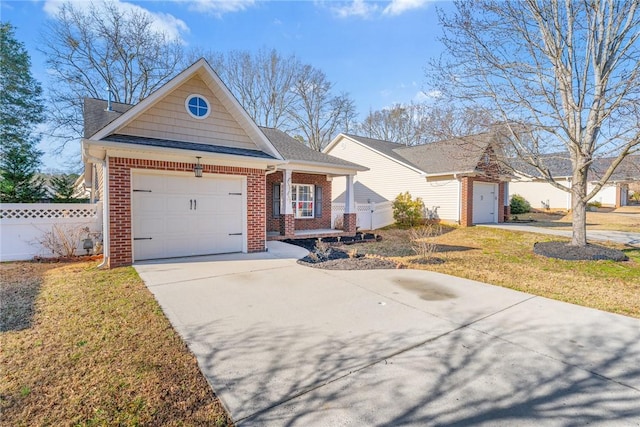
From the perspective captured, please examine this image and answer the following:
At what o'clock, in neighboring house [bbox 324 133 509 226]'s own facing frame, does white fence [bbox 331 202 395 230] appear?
The white fence is roughly at 3 o'clock from the neighboring house.

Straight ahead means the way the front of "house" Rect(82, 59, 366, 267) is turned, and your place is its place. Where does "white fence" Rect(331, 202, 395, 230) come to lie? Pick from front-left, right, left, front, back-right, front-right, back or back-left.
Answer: left

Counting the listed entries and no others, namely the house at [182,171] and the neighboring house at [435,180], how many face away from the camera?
0

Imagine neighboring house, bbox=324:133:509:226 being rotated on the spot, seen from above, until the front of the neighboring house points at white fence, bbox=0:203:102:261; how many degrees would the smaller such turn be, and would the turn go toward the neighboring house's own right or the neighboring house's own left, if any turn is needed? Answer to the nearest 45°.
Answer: approximately 90° to the neighboring house's own right

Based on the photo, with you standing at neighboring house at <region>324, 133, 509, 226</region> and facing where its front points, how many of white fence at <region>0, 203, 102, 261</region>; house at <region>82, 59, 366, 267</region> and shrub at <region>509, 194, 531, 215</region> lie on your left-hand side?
1

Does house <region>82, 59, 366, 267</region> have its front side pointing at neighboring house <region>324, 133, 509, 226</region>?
no

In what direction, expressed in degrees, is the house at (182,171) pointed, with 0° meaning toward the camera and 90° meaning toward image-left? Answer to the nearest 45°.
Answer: approximately 315°

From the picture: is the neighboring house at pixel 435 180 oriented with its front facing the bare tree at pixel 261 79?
no

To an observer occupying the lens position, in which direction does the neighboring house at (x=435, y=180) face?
facing the viewer and to the right of the viewer

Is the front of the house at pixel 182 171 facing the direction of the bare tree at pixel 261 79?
no

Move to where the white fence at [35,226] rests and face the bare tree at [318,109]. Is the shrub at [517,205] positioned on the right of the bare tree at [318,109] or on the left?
right

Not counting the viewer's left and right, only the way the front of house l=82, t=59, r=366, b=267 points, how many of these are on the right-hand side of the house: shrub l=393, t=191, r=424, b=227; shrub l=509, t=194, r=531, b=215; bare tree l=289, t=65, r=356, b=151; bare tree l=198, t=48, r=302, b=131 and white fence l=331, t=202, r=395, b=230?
0

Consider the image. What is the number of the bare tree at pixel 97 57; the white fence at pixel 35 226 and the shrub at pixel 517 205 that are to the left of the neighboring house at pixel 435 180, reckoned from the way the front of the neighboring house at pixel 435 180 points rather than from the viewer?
1

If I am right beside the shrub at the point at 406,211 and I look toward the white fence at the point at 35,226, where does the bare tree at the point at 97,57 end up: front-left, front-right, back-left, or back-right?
front-right

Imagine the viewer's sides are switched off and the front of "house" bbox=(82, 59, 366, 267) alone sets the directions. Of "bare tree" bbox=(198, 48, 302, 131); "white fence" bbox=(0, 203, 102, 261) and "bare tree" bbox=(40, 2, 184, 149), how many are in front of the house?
0

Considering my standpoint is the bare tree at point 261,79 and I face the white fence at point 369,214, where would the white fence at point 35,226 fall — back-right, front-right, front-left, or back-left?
front-right

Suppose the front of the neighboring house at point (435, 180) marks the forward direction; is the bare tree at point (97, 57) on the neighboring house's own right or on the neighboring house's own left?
on the neighboring house's own right
